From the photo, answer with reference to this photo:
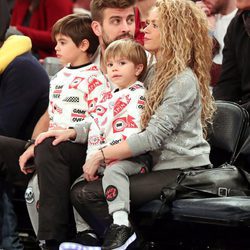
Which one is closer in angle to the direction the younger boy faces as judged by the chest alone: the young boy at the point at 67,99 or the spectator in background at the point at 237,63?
the young boy

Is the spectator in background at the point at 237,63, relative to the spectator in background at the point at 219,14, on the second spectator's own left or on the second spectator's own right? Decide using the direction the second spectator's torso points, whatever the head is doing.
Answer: on the second spectator's own left

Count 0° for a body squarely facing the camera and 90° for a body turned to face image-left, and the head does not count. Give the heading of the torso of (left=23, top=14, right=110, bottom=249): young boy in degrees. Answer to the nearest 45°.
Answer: approximately 45°

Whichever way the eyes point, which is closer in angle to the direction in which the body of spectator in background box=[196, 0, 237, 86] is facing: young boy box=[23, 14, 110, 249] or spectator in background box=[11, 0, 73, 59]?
the young boy

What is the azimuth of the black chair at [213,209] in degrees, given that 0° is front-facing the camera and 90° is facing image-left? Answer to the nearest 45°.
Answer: approximately 45°

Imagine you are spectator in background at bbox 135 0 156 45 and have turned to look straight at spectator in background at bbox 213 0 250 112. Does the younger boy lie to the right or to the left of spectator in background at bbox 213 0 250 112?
right

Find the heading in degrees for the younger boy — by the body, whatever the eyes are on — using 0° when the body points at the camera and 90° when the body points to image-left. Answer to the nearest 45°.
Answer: approximately 45°
